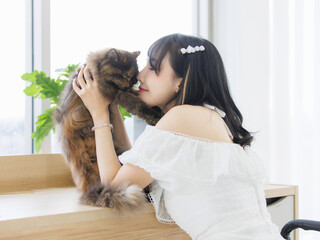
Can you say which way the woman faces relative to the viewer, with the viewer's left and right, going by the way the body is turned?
facing to the left of the viewer

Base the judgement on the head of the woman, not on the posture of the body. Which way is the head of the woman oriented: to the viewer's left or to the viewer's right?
to the viewer's left

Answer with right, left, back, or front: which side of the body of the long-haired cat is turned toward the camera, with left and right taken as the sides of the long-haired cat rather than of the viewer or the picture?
right
